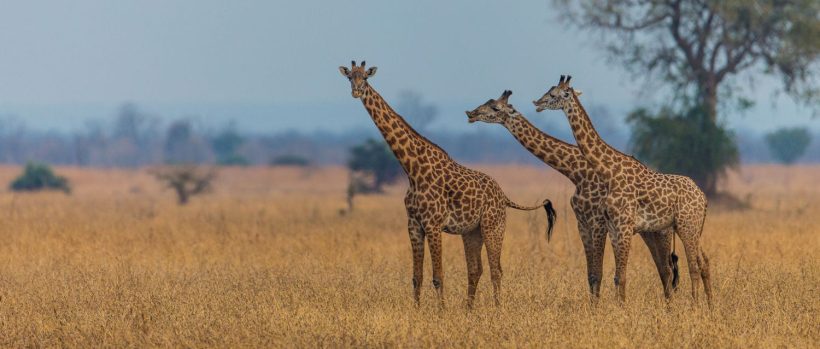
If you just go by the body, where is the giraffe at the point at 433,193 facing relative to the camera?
to the viewer's left

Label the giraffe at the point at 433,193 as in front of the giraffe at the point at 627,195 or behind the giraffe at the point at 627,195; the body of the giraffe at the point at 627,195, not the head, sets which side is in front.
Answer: in front

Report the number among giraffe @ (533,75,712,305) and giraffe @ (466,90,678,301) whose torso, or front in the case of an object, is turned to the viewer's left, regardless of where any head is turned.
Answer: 2

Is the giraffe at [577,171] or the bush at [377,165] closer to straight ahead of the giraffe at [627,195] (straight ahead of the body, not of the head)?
the giraffe

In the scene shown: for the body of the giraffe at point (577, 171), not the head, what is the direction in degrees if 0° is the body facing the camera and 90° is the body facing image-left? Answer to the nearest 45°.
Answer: approximately 90°

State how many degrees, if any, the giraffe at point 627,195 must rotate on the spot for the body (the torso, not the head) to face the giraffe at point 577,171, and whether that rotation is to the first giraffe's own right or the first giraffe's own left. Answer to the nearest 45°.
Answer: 0° — it already faces it

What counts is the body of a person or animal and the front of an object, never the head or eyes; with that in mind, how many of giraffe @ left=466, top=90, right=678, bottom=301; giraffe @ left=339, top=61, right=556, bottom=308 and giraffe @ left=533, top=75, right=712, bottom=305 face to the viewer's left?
3

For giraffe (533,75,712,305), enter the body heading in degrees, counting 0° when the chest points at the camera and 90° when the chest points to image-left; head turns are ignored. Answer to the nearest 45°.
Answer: approximately 90°
